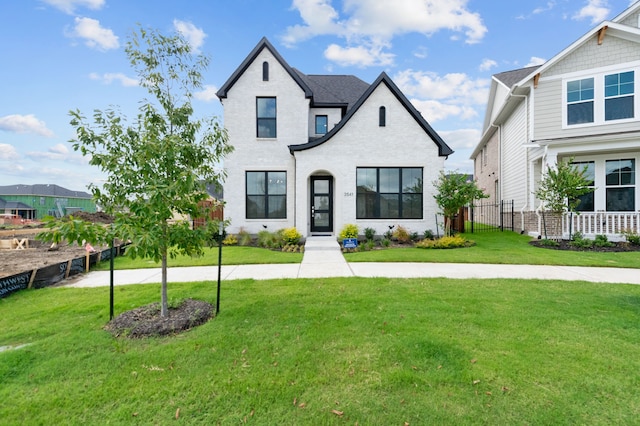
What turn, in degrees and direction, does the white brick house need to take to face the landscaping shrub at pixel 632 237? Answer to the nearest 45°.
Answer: approximately 90° to its left

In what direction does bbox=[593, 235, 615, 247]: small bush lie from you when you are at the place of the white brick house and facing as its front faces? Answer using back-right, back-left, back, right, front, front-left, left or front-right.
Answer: left

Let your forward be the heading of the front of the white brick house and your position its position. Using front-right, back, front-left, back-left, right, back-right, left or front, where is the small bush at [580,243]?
left

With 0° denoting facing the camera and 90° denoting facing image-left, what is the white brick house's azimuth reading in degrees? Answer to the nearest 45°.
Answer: approximately 0°

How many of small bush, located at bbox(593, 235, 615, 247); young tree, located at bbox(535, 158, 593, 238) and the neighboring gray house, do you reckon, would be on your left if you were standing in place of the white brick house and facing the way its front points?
3

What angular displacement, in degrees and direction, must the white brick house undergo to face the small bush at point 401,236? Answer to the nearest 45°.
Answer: approximately 90° to its left

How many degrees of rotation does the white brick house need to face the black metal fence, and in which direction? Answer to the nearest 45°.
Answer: approximately 135° to its left
